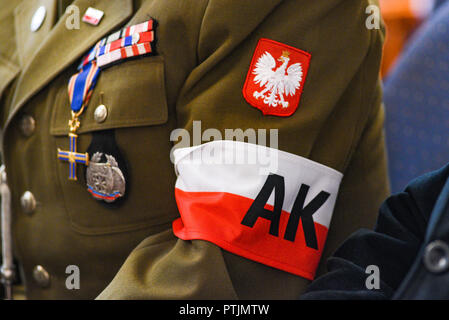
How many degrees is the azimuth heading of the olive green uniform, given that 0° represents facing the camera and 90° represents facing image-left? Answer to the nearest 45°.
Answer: approximately 45°
